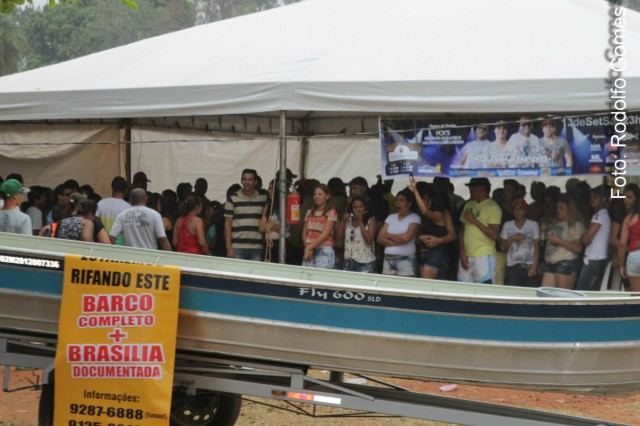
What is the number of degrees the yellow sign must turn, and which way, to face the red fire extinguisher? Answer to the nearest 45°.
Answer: approximately 135° to its left

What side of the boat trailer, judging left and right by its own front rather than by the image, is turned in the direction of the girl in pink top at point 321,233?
left

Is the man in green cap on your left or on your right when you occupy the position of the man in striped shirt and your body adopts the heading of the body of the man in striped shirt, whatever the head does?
on your right

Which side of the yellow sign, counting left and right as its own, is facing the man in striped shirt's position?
back

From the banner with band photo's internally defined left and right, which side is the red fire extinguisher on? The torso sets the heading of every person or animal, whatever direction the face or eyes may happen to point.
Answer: on its right

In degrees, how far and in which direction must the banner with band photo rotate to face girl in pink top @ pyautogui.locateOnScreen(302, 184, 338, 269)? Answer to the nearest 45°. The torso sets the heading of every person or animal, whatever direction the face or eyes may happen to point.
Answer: approximately 90° to its right

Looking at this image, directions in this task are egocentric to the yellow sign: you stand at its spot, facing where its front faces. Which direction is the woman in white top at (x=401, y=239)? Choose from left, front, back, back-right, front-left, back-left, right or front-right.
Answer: back-left

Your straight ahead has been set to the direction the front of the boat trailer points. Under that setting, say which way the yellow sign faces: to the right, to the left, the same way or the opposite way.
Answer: to the right

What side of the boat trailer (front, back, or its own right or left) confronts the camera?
right

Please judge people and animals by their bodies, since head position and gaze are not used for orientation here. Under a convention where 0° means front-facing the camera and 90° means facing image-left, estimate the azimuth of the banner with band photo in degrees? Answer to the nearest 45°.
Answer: approximately 0°

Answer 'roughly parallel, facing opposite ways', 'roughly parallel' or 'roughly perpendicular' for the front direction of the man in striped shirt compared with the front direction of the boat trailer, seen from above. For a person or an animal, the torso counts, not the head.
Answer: roughly perpendicular

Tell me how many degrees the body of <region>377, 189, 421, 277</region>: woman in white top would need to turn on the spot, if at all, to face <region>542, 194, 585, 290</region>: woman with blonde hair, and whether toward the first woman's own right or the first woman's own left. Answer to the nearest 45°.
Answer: approximately 135° to the first woman's own left
